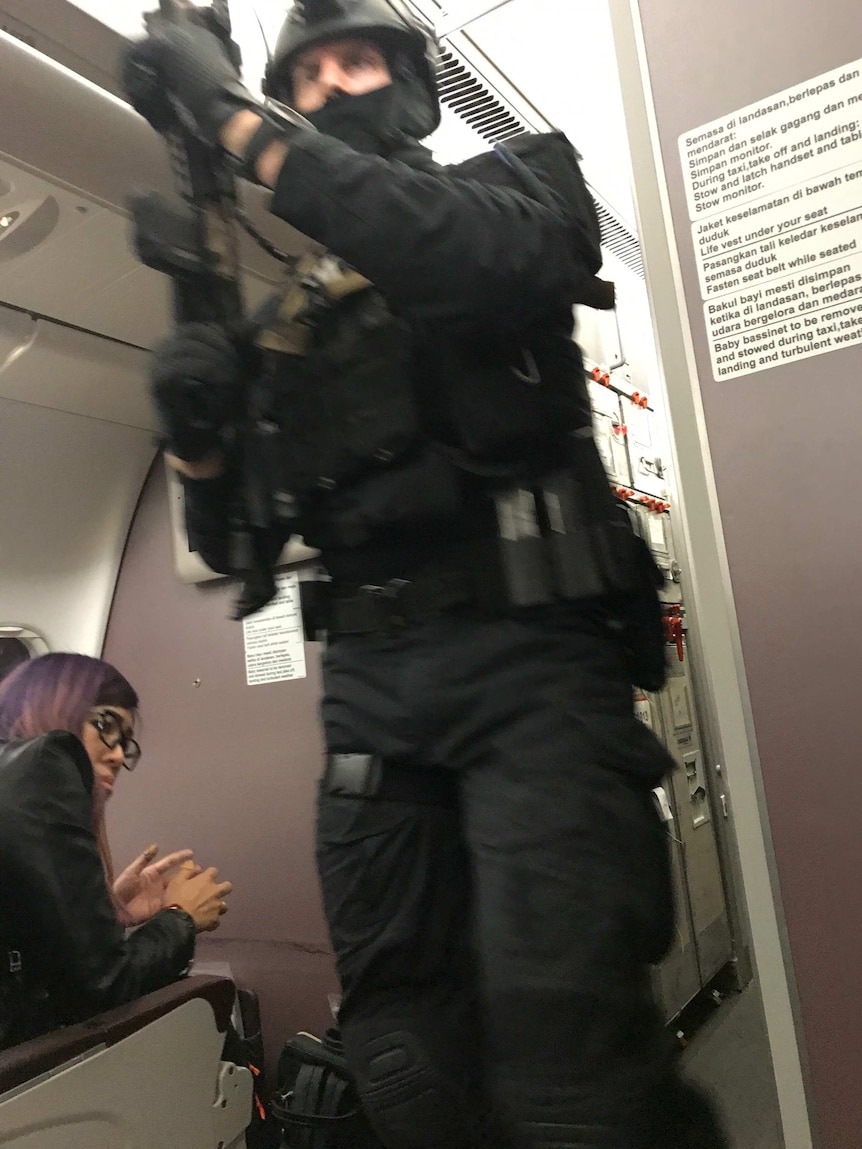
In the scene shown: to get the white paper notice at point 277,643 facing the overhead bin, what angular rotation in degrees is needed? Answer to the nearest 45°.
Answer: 0° — it already faces it

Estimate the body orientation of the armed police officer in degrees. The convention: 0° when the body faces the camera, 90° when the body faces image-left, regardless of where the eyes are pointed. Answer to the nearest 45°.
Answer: approximately 45°

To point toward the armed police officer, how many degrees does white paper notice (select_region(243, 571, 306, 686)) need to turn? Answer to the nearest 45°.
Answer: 0° — it already faces them

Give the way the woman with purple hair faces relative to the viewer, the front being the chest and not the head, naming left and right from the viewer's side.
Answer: facing to the right of the viewer

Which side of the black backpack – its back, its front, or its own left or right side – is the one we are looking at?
front

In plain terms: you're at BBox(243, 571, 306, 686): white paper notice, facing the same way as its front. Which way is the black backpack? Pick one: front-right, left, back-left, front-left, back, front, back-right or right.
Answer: front

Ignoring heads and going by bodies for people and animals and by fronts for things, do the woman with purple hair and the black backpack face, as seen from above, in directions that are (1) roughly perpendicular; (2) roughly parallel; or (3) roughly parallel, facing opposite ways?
roughly perpendicular

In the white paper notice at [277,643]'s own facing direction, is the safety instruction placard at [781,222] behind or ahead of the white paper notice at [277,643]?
ahead

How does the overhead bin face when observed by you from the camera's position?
facing the viewer and to the right of the viewer

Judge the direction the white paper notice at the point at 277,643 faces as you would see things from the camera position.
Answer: facing the viewer

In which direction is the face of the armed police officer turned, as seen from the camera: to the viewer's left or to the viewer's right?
to the viewer's left

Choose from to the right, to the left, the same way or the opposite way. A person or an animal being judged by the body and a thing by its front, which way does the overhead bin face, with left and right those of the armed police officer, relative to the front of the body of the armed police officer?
to the left

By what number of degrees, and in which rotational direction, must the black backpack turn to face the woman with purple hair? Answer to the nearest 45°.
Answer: approximately 135° to its right
